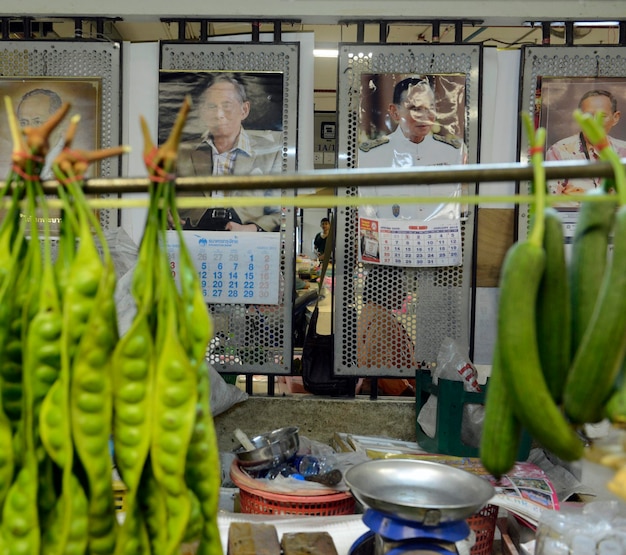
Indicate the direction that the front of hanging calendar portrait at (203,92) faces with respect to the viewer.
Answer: facing the viewer

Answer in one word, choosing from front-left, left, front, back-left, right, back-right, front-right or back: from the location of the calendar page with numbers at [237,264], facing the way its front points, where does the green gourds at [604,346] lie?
front

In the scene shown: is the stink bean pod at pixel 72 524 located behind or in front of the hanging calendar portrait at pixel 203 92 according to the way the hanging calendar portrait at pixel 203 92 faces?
in front

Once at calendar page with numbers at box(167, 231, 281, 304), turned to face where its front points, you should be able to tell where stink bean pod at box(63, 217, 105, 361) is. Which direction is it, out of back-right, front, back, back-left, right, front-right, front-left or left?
front

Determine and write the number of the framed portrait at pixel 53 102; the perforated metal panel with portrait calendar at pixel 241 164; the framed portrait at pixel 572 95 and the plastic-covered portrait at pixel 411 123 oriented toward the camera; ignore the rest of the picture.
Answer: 4

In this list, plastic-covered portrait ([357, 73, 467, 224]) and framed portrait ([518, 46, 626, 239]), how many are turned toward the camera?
2

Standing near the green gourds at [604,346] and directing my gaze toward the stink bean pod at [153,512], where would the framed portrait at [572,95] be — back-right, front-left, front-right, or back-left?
back-right

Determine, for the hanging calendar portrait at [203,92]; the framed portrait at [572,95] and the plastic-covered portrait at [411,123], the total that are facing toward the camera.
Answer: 3

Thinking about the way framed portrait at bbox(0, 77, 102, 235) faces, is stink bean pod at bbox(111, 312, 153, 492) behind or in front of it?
in front

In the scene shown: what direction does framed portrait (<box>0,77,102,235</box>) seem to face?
toward the camera
